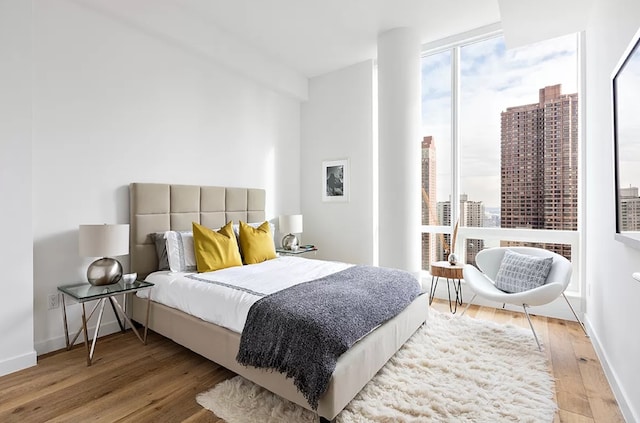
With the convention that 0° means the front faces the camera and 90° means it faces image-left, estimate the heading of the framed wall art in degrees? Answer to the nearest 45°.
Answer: approximately 45°

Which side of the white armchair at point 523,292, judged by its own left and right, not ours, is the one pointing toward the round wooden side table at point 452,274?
right

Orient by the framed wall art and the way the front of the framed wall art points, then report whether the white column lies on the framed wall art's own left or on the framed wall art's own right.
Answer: on the framed wall art's own left

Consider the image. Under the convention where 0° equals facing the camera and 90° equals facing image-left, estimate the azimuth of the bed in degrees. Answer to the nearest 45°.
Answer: approximately 315°

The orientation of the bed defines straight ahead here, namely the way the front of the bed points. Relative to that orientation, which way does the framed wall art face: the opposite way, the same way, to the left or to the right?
to the right

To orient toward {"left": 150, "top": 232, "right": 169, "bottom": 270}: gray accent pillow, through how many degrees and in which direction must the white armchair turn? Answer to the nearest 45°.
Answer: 0° — it already faces it

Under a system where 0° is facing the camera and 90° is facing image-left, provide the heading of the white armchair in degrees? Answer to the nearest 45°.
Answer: approximately 45°
